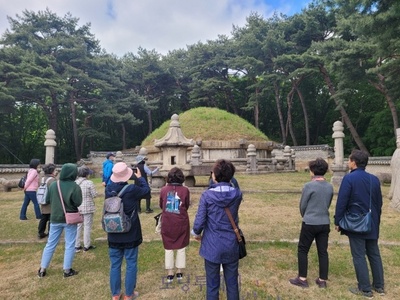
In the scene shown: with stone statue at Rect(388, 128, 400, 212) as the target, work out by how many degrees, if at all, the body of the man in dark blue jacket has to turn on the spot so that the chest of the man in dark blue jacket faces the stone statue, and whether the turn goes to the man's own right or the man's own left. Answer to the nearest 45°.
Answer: approximately 45° to the man's own right

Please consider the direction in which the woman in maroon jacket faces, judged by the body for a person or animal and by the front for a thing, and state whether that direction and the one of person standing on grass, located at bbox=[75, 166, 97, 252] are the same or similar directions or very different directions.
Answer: same or similar directions

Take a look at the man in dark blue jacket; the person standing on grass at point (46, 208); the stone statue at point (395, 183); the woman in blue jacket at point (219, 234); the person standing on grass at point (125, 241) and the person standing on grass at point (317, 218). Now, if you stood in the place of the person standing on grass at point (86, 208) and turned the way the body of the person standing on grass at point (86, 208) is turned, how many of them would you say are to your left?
1

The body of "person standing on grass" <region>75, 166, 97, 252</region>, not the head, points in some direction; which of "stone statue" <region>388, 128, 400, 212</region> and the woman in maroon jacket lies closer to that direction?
the stone statue

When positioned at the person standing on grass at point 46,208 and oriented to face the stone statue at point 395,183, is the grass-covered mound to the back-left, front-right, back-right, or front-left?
front-left

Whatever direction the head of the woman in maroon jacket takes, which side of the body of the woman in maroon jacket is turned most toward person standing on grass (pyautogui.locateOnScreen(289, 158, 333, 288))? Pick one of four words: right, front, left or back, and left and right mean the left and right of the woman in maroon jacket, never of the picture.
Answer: right

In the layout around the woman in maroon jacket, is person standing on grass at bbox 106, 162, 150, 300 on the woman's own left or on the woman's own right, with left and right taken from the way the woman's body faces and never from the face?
on the woman's own left

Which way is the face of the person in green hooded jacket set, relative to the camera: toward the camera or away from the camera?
away from the camera

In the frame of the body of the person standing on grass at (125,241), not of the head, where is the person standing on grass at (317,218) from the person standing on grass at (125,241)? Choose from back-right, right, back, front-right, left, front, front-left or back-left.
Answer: front-right

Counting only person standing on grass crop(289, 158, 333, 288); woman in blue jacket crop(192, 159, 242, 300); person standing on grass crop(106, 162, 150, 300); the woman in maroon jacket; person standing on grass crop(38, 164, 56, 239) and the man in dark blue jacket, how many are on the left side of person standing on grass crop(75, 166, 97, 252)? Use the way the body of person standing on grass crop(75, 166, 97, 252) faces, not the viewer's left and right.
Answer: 1

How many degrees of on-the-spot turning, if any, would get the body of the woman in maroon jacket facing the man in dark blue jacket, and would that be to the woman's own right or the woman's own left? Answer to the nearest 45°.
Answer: approximately 90° to the woman's own right

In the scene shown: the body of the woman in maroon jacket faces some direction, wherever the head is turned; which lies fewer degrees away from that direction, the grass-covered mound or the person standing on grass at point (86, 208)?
the grass-covered mound

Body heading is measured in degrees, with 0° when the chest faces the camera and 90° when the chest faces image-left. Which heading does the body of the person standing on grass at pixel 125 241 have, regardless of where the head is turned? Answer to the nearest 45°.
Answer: approximately 225°

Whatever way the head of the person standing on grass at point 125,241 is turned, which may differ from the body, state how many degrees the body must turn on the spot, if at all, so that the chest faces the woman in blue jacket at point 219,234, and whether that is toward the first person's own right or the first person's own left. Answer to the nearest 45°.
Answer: approximately 90° to the first person's own right

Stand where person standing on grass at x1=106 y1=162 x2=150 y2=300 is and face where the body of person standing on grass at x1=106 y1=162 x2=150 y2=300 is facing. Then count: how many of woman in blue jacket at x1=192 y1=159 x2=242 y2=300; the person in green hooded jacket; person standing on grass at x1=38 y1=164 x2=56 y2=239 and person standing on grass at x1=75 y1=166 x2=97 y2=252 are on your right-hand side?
1

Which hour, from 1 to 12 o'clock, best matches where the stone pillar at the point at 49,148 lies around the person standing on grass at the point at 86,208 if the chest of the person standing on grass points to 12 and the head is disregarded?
The stone pillar is roughly at 10 o'clock from the person standing on grass.

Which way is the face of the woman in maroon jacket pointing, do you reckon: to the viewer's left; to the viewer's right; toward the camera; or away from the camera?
away from the camera

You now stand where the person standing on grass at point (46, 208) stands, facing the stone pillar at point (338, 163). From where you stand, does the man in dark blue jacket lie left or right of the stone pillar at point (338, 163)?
right

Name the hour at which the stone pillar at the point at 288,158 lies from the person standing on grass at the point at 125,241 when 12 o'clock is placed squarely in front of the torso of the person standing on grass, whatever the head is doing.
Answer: The stone pillar is roughly at 12 o'clock from the person standing on grass.
